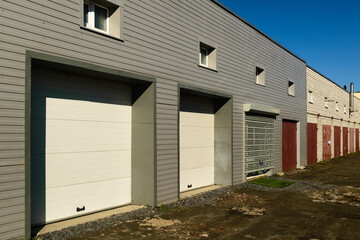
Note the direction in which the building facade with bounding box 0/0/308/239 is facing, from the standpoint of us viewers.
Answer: facing the viewer and to the right of the viewer

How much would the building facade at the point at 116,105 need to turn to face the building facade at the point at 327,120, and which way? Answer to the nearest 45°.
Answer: approximately 90° to its left
